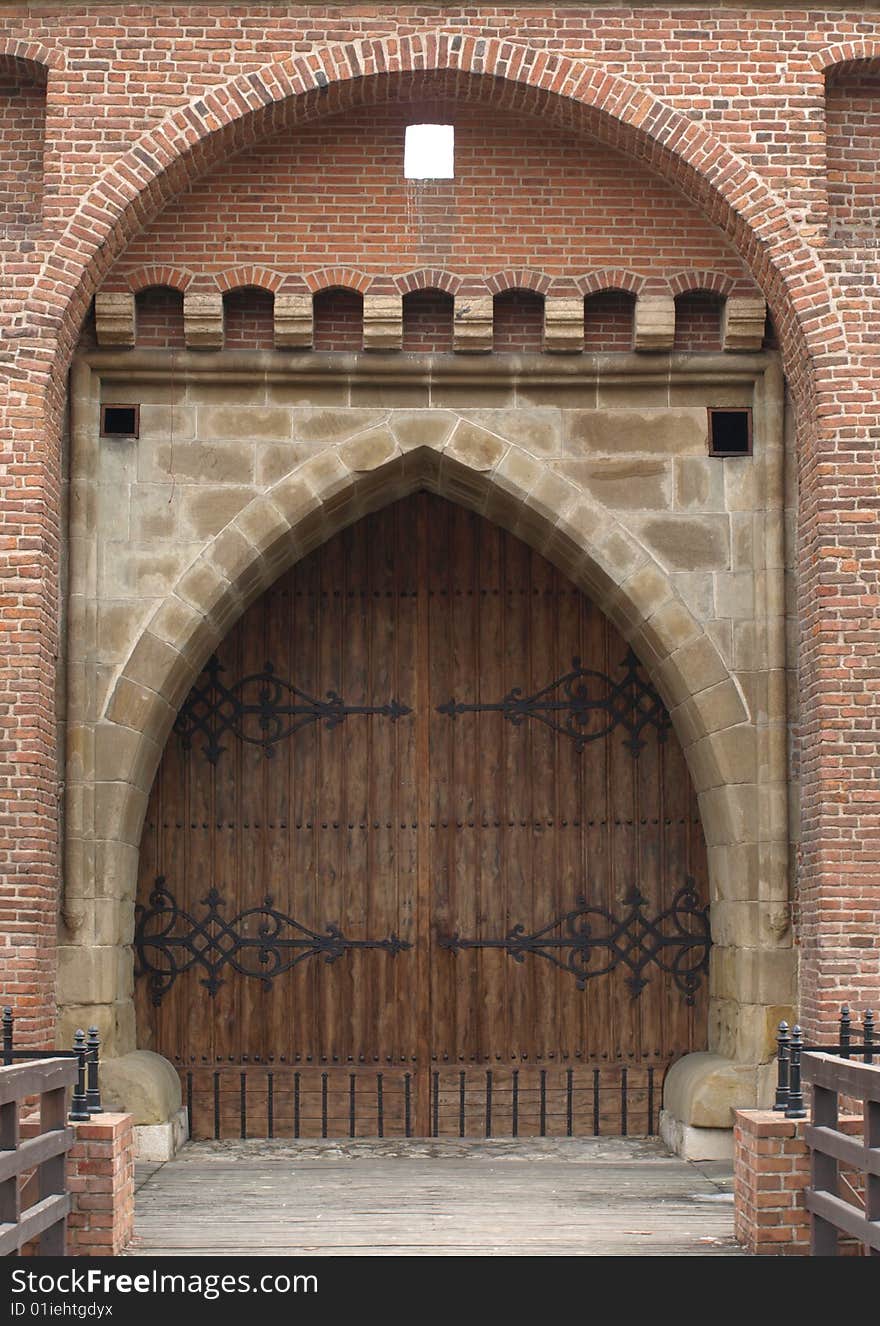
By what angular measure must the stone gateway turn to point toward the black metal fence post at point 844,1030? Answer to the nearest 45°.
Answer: approximately 45° to its left

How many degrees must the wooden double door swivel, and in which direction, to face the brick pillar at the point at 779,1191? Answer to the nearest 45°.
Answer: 0° — it already faces it

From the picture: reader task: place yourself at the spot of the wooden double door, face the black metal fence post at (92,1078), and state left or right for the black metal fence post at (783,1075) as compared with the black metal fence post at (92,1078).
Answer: left

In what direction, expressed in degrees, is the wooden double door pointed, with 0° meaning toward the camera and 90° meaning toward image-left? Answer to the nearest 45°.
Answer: approximately 0°

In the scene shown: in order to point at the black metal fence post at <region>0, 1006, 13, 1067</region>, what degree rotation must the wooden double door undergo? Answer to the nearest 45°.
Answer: approximately 45° to its right

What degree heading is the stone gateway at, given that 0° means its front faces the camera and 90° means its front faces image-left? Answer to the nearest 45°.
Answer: approximately 0°
